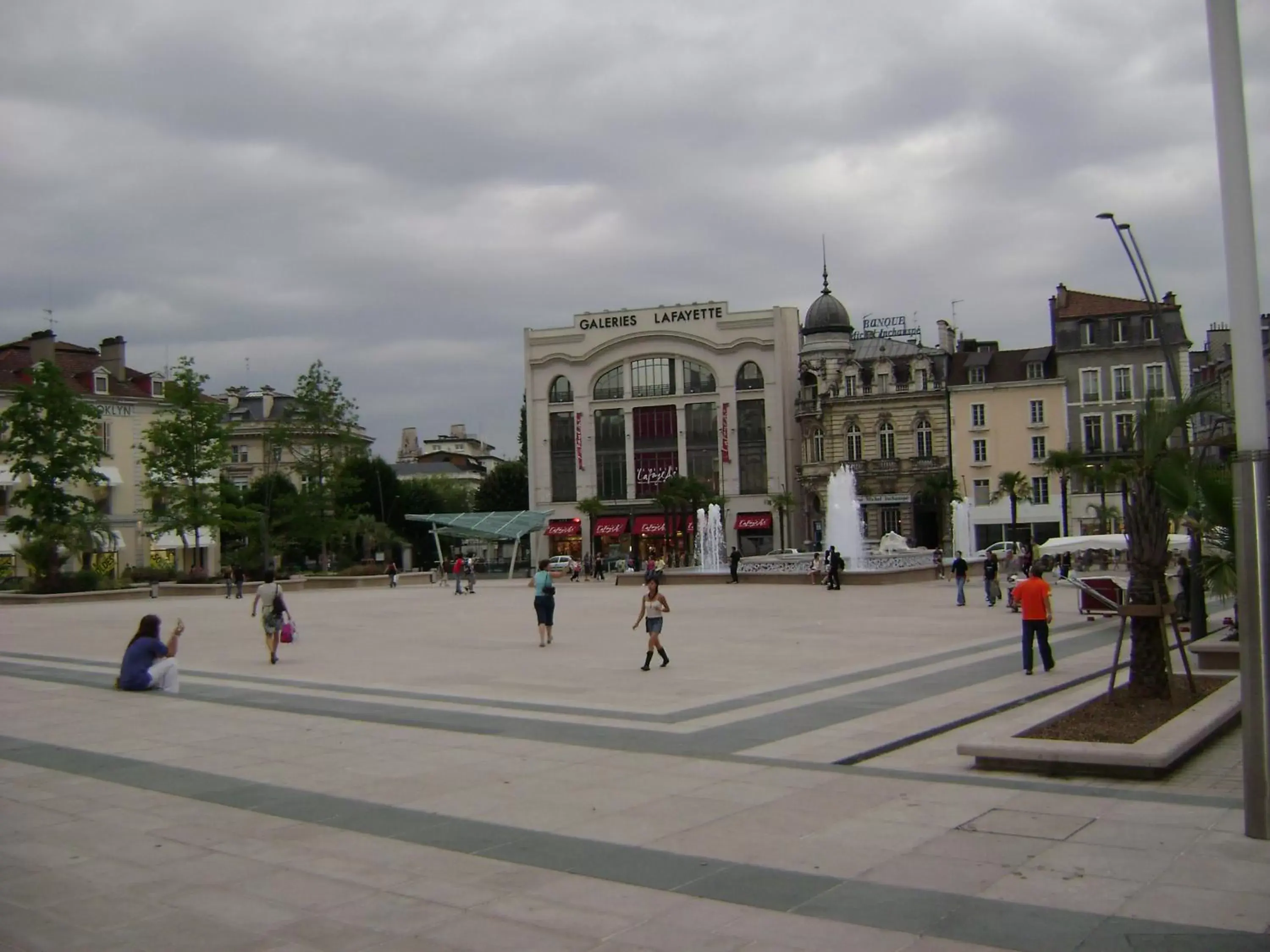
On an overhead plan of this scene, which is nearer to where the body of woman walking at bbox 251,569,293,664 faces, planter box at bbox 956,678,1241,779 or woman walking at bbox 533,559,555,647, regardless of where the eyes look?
the woman walking

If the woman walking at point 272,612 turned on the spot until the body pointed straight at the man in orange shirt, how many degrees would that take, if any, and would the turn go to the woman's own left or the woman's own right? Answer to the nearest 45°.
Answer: approximately 135° to the woman's own right

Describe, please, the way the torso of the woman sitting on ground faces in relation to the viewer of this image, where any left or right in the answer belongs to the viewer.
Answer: facing away from the viewer and to the right of the viewer

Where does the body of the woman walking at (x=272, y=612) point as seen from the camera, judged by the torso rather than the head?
away from the camera

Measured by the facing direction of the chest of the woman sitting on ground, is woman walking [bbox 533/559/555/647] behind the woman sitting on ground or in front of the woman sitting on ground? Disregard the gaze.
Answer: in front

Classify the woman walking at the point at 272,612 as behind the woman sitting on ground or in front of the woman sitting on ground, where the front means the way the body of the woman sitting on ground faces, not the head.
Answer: in front

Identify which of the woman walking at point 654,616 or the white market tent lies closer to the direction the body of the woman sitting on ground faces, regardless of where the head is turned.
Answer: the white market tent

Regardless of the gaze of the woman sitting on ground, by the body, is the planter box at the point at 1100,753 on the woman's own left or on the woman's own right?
on the woman's own right
